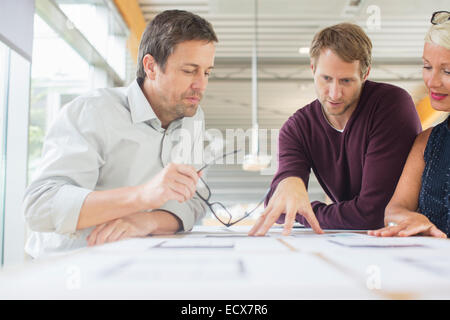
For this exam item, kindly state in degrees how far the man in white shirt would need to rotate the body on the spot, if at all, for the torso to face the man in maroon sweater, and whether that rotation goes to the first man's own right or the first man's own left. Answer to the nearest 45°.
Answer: approximately 45° to the first man's own left

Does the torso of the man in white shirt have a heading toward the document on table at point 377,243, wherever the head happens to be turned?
yes

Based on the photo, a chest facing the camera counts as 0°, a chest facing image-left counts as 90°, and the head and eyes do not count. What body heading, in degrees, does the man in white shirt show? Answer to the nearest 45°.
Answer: approximately 315°
